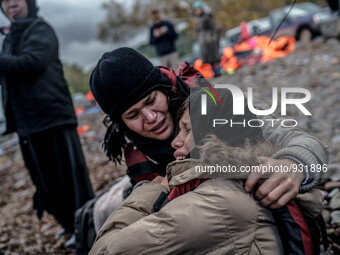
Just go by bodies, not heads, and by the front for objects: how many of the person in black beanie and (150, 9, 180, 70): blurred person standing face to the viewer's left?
0

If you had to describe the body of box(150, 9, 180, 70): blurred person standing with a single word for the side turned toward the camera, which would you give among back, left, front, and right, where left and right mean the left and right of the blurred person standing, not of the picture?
front

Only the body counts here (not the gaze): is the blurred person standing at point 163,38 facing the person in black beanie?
yes

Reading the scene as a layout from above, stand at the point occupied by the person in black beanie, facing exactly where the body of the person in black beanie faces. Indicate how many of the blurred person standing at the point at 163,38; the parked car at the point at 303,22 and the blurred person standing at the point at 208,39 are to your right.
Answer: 0

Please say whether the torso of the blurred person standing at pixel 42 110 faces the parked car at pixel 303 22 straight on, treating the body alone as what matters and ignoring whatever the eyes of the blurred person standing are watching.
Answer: no

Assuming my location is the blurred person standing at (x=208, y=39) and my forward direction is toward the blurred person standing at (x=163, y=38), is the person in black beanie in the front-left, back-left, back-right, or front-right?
front-left

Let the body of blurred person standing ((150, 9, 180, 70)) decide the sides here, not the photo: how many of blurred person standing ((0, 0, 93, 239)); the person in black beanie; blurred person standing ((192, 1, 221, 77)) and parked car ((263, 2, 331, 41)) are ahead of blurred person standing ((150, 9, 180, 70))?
2

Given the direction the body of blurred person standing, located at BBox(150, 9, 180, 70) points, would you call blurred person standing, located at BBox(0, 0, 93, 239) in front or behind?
in front

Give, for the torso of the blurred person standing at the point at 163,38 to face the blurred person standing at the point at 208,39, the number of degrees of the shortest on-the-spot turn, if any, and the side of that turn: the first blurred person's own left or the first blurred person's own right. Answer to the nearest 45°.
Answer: approximately 135° to the first blurred person's own left

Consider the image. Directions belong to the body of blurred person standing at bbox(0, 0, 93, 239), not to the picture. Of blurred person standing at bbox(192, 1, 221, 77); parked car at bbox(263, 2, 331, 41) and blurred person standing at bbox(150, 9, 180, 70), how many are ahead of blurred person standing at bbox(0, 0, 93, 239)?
0

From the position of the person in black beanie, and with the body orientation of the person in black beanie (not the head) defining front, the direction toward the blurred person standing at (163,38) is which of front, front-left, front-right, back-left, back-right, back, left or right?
back-left

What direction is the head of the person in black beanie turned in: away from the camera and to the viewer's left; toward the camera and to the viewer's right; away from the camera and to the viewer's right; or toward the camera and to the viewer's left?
toward the camera and to the viewer's right

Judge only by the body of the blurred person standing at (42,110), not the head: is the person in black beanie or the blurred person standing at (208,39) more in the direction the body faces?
the person in black beanie
